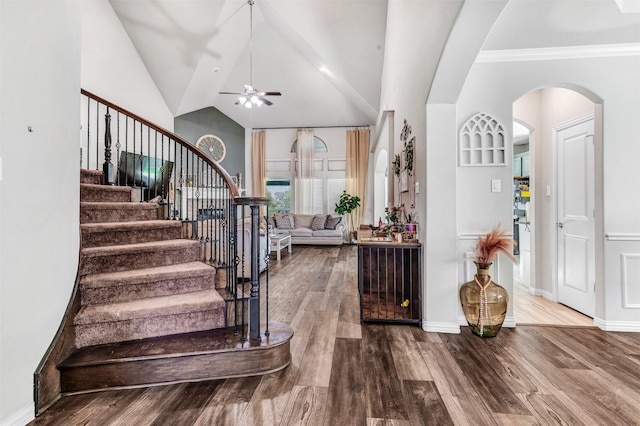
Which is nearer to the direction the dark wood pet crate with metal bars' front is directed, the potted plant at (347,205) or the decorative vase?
the decorative vase

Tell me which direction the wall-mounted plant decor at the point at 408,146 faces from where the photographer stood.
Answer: facing to the left of the viewer

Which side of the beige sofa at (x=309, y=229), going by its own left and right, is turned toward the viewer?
front

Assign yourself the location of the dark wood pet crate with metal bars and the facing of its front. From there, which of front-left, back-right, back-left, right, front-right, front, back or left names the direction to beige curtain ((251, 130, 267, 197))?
back-right

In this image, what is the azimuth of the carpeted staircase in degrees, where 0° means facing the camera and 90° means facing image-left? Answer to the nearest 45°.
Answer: approximately 0°

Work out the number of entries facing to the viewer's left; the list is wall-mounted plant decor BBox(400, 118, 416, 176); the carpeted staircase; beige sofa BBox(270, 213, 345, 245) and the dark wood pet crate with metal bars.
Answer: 1

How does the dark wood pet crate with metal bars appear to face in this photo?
toward the camera

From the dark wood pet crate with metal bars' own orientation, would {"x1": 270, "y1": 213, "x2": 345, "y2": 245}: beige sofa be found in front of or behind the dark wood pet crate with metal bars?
behind

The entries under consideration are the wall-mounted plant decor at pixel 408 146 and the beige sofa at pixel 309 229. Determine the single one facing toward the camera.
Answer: the beige sofa

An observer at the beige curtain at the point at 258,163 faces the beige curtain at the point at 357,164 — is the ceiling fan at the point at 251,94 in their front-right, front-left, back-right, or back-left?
front-right

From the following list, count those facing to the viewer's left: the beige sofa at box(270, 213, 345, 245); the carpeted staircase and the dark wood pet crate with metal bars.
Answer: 0

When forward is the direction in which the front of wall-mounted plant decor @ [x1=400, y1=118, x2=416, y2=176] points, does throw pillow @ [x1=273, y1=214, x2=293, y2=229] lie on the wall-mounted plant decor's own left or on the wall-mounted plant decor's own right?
on the wall-mounted plant decor's own right

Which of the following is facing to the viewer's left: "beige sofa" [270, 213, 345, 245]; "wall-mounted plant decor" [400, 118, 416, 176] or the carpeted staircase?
the wall-mounted plant decor

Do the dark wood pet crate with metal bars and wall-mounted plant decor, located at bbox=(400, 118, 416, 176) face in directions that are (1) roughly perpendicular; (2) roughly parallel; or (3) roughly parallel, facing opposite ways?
roughly perpendicular

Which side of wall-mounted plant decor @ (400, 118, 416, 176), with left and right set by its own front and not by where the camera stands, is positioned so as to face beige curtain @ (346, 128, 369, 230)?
right

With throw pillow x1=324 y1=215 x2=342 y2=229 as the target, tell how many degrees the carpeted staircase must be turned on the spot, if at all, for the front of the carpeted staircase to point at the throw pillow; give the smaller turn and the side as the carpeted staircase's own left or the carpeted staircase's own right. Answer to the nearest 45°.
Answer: approximately 135° to the carpeted staircase's own left

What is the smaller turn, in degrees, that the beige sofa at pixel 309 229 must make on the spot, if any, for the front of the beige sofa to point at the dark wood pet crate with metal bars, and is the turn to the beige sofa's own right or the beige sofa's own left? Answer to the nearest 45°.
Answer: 0° — it already faces it

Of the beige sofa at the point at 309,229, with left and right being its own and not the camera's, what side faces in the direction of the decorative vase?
front
